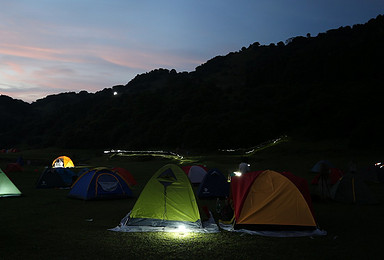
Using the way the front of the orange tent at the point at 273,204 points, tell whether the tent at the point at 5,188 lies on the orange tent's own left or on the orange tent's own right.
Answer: on the orange tent's own right

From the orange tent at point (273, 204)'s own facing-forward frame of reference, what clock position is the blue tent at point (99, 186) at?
The blue tent is roughly at 4 o'clock from the orange tent.

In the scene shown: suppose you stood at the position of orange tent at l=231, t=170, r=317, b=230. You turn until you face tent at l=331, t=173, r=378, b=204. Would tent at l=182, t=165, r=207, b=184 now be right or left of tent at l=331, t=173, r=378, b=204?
left

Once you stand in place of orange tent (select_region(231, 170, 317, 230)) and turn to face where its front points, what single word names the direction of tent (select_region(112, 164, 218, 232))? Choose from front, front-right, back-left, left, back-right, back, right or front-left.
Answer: right

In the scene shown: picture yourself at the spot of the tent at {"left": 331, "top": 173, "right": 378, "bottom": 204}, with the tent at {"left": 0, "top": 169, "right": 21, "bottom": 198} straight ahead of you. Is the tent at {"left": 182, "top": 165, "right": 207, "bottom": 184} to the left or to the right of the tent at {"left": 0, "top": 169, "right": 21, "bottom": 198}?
right

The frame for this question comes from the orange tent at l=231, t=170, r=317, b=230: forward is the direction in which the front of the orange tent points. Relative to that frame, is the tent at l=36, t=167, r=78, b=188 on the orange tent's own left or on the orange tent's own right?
on the orange tent's own right

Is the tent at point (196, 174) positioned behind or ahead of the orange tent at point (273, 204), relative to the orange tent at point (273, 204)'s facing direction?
behind

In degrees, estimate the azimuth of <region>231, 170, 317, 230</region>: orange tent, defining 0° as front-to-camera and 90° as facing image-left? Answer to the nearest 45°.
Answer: approximately 0°
